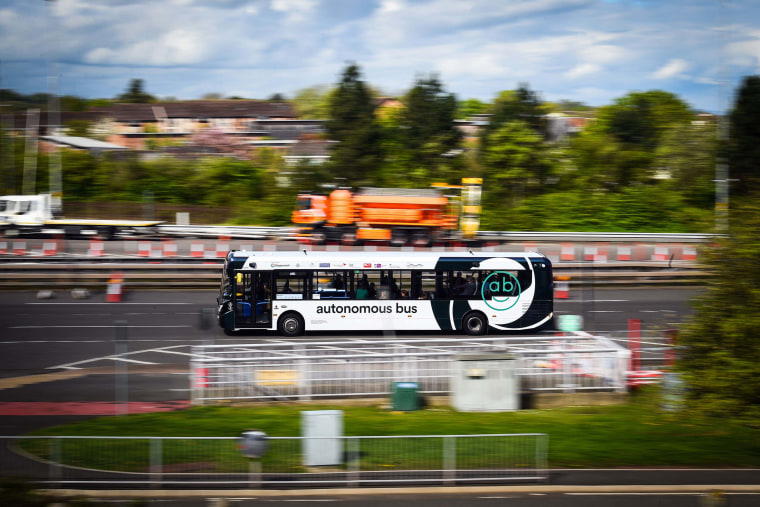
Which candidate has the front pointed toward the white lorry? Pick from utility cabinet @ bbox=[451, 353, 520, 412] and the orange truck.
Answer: the orange truck

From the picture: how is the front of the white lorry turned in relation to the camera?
facing to the left of the viewer

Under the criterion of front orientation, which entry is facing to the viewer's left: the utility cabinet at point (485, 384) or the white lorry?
the white lorry

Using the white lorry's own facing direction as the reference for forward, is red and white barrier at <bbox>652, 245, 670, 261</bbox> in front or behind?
behind

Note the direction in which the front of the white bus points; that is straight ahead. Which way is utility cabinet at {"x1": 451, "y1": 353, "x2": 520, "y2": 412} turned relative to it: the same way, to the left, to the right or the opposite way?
to the left

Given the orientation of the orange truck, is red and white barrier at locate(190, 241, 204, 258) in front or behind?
in front

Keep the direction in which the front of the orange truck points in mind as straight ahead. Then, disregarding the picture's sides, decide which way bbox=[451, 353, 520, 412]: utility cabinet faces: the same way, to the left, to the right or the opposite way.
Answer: to the left

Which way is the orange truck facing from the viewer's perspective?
to the viewer's left

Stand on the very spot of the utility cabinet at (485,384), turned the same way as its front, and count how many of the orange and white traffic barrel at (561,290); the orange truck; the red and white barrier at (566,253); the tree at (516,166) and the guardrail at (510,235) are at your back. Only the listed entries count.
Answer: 5

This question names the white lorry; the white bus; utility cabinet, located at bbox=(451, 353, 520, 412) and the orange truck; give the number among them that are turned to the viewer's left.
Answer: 3

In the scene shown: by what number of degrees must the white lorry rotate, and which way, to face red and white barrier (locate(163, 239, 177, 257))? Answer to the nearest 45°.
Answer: approximately 135° to its left

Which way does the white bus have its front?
to the viewer's left
